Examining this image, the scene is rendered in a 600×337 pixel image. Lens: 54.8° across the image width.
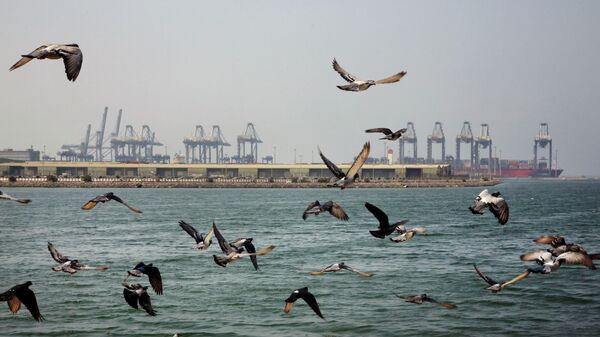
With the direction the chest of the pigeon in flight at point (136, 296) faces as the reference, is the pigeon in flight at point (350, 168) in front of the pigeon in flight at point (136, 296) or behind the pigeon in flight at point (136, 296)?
in front

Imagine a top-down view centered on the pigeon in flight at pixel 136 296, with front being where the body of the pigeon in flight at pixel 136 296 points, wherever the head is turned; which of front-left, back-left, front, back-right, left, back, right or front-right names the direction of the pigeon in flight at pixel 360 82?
front

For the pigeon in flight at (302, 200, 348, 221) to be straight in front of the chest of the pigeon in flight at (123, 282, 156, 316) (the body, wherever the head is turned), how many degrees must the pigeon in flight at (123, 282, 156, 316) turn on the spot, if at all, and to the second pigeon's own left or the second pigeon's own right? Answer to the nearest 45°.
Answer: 0° — it already faces it

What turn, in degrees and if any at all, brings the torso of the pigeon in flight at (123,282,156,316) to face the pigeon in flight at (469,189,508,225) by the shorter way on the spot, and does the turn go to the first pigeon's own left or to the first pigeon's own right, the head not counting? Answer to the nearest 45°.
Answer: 0° — it already faces it
